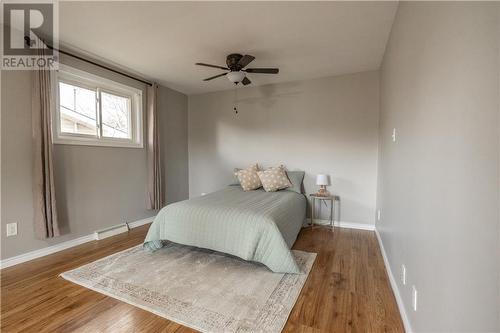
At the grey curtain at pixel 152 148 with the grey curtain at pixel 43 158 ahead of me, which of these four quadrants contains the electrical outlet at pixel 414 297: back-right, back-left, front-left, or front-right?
front-left

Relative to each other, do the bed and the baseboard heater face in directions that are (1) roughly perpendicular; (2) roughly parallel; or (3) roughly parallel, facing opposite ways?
roughly perpendicular

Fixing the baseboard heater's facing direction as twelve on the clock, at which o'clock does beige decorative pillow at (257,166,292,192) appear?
The beige decorative pillow is roughly at 11 o'clock from the baseboard heater.

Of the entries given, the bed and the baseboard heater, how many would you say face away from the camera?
0

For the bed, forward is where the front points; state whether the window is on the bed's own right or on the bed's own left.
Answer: on the bed's own right

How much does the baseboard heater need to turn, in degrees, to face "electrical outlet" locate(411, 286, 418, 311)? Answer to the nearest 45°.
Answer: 0° — it already faces it

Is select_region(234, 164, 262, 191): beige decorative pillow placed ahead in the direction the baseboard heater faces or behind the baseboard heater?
ahead

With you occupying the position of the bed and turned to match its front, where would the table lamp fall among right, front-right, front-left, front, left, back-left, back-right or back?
back

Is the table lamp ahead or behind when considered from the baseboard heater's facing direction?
ahead

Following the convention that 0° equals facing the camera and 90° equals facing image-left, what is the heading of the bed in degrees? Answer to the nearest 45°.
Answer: approximately 45°

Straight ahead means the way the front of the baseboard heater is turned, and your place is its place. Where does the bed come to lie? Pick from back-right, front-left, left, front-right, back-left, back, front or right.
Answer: front

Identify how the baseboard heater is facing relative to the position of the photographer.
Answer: facing the viewer and to the right of the viewer

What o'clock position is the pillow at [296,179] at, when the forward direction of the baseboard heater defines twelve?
The pillow is roughly at 11 o'clock from the baseboard heater.

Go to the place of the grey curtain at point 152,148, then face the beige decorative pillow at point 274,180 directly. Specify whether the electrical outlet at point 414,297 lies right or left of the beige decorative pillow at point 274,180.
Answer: right
